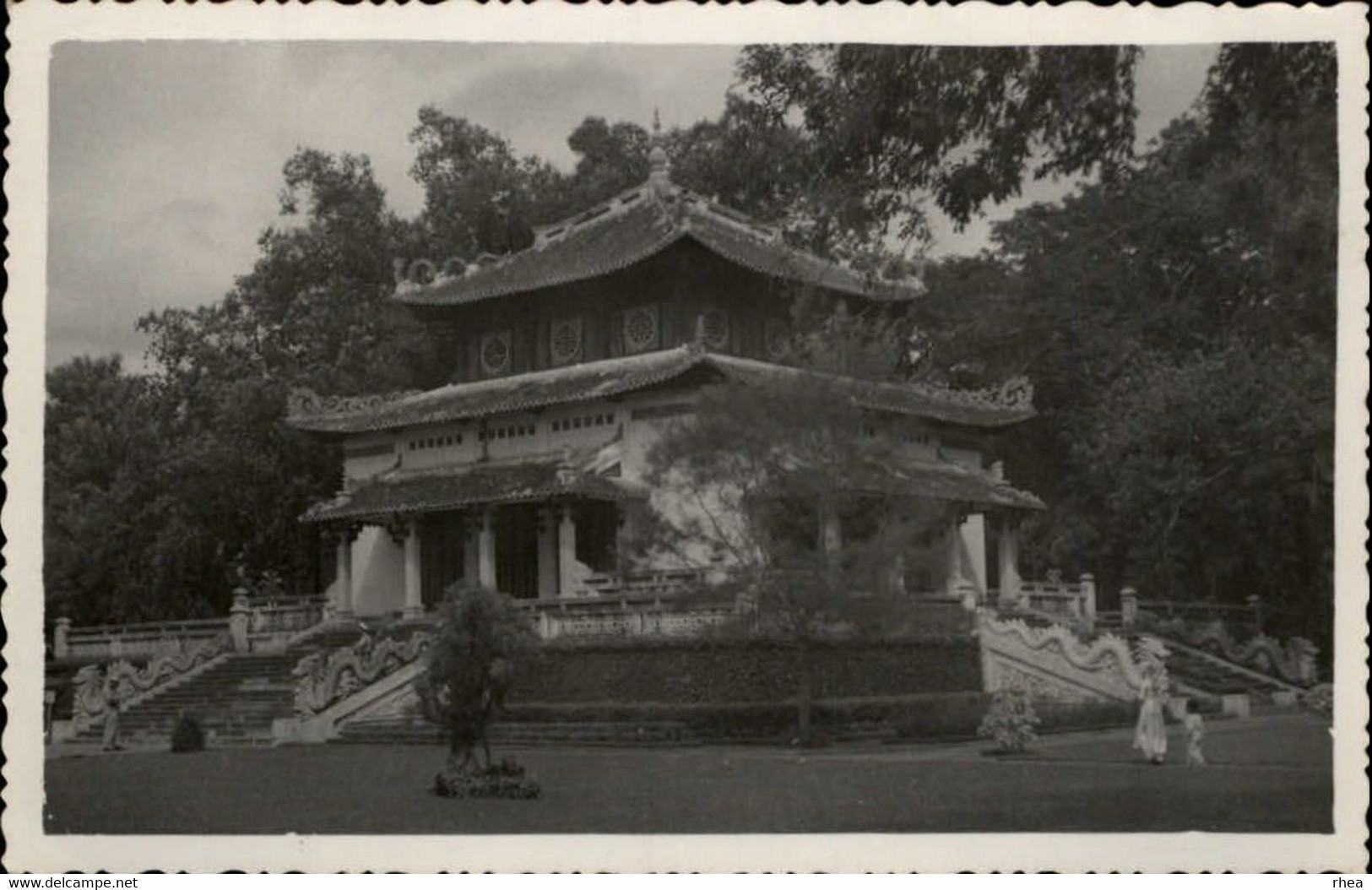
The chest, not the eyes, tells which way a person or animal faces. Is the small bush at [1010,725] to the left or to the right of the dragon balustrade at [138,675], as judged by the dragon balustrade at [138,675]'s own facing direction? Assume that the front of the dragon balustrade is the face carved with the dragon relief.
on its left

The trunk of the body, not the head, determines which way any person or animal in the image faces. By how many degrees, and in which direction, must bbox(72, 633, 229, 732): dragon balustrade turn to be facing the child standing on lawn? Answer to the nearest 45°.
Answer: approximately 90° to its left

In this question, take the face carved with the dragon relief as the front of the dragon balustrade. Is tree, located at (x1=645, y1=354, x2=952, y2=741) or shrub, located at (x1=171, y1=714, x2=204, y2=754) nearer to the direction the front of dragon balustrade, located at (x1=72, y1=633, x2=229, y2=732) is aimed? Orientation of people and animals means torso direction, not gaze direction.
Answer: the shrub

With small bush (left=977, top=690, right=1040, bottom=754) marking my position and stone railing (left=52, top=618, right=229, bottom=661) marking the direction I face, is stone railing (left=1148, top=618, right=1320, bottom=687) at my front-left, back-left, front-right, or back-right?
back-right
